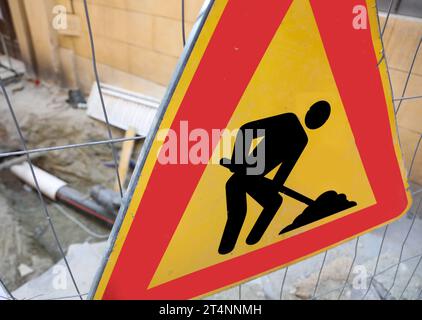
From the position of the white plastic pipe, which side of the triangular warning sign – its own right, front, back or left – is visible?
back

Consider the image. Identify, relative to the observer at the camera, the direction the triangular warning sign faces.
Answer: facing the viewer and to the right of the viewer
